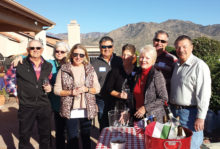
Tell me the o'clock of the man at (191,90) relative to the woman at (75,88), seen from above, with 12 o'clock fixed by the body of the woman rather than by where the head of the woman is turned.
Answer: The man is roughly at 10 o'clock from the woman.

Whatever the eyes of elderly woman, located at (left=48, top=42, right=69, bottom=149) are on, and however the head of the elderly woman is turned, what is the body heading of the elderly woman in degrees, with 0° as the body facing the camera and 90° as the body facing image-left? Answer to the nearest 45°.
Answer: approximately 0°

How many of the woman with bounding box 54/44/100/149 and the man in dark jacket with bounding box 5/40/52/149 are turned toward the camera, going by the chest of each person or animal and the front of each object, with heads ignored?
2

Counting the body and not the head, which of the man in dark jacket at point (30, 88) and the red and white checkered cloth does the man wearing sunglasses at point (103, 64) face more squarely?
the red and white checkered cloth
